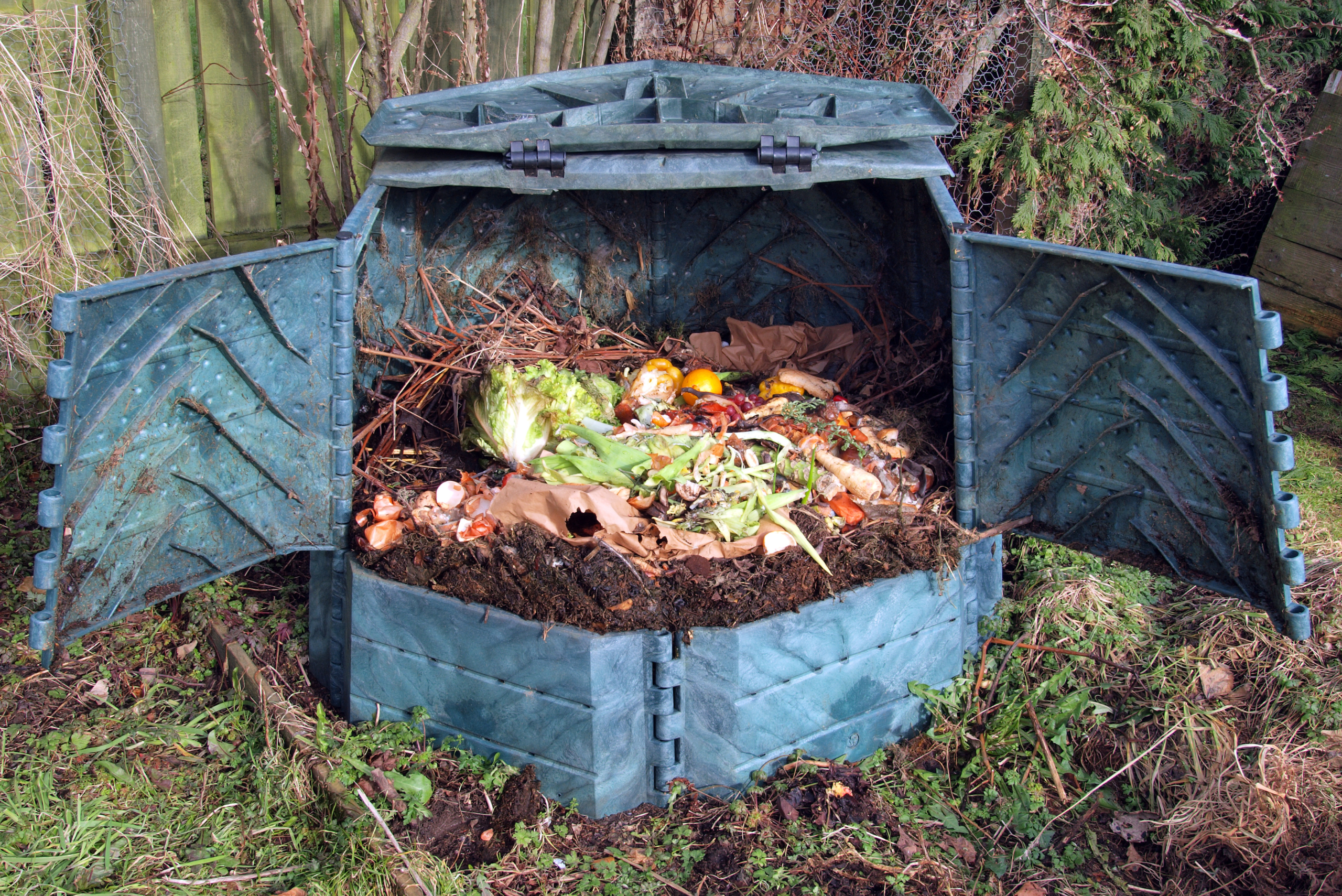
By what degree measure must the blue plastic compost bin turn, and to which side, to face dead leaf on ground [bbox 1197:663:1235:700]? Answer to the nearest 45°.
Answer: approximately 90° to its left

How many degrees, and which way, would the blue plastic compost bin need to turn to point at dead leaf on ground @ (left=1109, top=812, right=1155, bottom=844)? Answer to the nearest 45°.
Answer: approximately 90° to its left

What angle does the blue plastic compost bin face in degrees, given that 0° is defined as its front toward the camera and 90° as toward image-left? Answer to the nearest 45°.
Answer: approximately 0°
